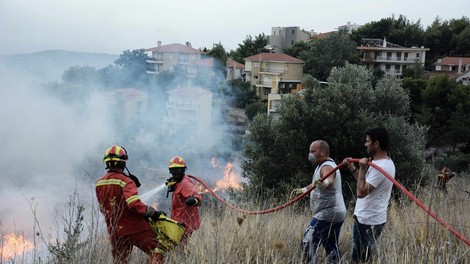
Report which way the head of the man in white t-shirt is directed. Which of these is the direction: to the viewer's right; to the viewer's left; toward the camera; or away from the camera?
to the viewer's left

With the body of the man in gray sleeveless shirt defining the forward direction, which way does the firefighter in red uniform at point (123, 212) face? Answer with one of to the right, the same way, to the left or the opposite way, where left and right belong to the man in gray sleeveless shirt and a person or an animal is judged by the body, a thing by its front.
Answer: to the right

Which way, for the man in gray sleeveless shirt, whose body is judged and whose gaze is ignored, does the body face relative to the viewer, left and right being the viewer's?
facing to the left of the viewer

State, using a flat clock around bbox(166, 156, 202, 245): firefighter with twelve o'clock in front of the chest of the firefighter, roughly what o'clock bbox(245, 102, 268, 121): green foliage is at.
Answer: The green foliage is roughly at 5 o'clock from the firefighter.

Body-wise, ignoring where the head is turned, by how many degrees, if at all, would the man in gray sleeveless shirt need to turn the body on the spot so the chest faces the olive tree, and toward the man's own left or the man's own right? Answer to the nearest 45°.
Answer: approximately 90° to the man's own right
